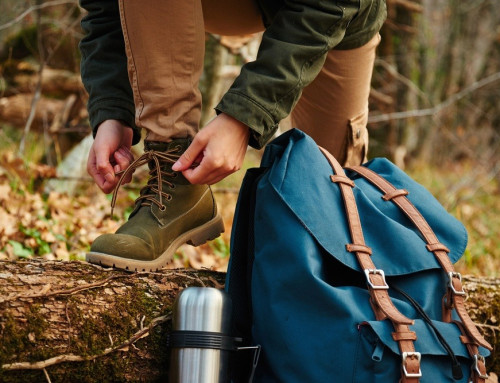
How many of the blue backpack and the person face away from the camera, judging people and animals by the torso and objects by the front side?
0

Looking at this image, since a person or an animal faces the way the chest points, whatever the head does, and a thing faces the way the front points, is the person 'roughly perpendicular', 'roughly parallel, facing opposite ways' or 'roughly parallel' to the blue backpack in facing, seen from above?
roughly perpendicular

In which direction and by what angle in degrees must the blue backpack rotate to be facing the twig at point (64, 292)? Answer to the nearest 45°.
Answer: approximately 135° to its right

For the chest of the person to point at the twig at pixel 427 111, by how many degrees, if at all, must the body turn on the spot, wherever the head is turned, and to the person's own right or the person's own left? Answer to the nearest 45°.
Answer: approximately 180°

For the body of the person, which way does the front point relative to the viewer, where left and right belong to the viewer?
facing the viewer and to the left of the viewer

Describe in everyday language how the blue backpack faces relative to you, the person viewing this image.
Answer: facing the viewer and to the right of the viewer
